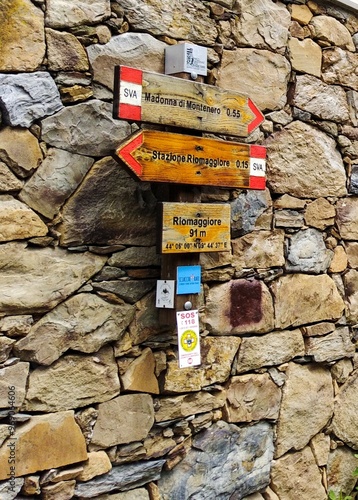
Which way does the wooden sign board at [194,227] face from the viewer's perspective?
toward the camera

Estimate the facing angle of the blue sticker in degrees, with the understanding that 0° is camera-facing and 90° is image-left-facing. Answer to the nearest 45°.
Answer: approximately 0°

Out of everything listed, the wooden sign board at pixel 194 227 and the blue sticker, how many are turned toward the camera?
2
